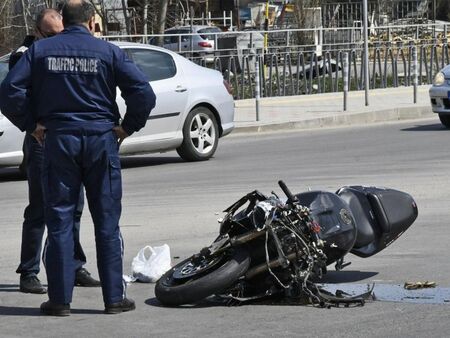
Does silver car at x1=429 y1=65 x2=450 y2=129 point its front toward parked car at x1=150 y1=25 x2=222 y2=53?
no

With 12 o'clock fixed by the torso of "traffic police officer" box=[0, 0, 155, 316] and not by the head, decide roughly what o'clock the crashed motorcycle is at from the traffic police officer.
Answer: The crashed motorcycle is roughly at 3 o'clock from the traffic police officer.

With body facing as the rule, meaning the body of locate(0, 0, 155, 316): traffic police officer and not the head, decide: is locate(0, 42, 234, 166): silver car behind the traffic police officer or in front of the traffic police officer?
in front

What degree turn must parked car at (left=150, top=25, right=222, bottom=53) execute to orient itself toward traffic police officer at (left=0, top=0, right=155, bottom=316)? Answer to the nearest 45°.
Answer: approximately 135° to its left

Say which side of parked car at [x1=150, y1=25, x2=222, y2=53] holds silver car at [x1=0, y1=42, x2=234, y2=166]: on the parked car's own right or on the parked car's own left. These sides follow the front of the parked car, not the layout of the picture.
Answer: on the parked car's own left

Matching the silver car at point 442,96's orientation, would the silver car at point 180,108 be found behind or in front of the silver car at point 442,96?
in front

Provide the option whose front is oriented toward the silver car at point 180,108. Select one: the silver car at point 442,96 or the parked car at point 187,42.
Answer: the silver car at point 442,96

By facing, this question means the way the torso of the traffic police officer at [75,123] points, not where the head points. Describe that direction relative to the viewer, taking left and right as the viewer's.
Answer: facing away from the viewer

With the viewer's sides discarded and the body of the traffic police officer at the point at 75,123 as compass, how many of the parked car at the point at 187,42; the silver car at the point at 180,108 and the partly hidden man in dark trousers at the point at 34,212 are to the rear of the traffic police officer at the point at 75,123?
0

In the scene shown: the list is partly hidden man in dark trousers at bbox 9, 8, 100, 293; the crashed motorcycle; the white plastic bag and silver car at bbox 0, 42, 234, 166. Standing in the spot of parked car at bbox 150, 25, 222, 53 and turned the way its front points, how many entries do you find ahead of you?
0

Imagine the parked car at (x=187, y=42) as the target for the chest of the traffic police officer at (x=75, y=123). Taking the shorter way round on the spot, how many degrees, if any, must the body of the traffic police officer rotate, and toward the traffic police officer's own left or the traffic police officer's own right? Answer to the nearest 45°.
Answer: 0° — they already face it

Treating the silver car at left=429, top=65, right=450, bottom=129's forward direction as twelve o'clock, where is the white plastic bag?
The white plastic bag is roughly at 11 o'clock from the silver car.

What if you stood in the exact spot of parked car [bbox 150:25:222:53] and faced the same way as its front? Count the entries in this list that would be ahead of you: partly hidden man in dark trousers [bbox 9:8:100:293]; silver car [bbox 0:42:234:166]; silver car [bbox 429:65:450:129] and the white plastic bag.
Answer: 0

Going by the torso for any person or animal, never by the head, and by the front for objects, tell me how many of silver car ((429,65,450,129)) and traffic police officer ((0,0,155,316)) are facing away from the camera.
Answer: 1

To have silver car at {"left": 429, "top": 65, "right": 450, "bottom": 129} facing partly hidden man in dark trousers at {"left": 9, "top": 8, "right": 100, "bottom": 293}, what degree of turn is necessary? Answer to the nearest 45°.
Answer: approximately 45° to its left
